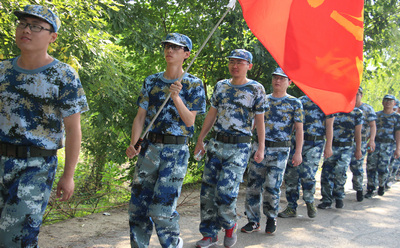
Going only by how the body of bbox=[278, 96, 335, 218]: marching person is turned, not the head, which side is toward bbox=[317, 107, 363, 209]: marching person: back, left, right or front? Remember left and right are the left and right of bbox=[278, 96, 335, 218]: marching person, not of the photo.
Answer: back

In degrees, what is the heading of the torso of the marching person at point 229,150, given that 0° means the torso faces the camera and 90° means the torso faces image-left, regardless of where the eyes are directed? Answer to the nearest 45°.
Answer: approximately 45°

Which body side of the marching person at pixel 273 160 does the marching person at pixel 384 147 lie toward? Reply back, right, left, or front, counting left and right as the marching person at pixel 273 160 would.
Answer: back

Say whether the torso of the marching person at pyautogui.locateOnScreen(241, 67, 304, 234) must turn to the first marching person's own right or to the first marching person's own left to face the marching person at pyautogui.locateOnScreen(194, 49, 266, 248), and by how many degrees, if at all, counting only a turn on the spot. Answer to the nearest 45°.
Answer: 0° — they already face them

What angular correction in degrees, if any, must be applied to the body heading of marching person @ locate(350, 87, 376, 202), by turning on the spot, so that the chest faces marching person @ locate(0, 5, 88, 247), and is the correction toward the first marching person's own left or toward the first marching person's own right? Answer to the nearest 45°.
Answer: approximately 45° to the first marching person's own left

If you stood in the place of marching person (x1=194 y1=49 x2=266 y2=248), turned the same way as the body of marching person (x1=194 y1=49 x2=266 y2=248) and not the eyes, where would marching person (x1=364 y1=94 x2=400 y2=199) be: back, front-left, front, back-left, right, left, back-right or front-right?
back

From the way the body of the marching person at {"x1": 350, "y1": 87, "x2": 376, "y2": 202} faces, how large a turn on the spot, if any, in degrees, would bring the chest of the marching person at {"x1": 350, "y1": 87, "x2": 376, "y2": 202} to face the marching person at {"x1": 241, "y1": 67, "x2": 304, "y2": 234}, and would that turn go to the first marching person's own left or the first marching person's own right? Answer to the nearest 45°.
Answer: approximately 45° to the first marching person's own left

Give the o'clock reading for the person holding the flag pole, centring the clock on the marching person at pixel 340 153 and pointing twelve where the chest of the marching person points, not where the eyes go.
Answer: The person holding the flag pole is roughly at 11 o'clock from the marching person.
